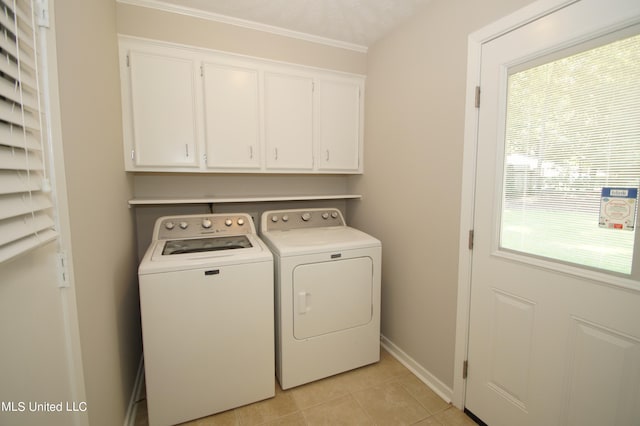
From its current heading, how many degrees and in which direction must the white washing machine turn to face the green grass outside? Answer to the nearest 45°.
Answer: approximately 45° to its left

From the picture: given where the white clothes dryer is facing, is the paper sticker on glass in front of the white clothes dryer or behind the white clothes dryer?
in front

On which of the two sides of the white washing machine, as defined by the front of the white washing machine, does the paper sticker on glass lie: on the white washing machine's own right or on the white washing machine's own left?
on the white washing machine's own left

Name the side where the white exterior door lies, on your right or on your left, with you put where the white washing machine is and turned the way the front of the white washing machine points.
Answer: on your left

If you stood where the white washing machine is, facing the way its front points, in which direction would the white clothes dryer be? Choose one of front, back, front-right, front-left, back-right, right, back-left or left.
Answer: left

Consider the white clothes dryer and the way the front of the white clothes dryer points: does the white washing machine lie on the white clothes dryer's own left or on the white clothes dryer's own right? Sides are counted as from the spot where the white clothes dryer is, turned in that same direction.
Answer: on the white clothes dryer's own right

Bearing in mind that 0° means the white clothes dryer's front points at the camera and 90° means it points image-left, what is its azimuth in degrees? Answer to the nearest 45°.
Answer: approximately 315°

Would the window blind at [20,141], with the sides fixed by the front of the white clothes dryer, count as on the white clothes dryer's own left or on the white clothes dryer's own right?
on the white clothes dryer's own right

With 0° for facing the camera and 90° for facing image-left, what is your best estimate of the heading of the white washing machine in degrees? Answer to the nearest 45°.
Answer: approximately 0°
